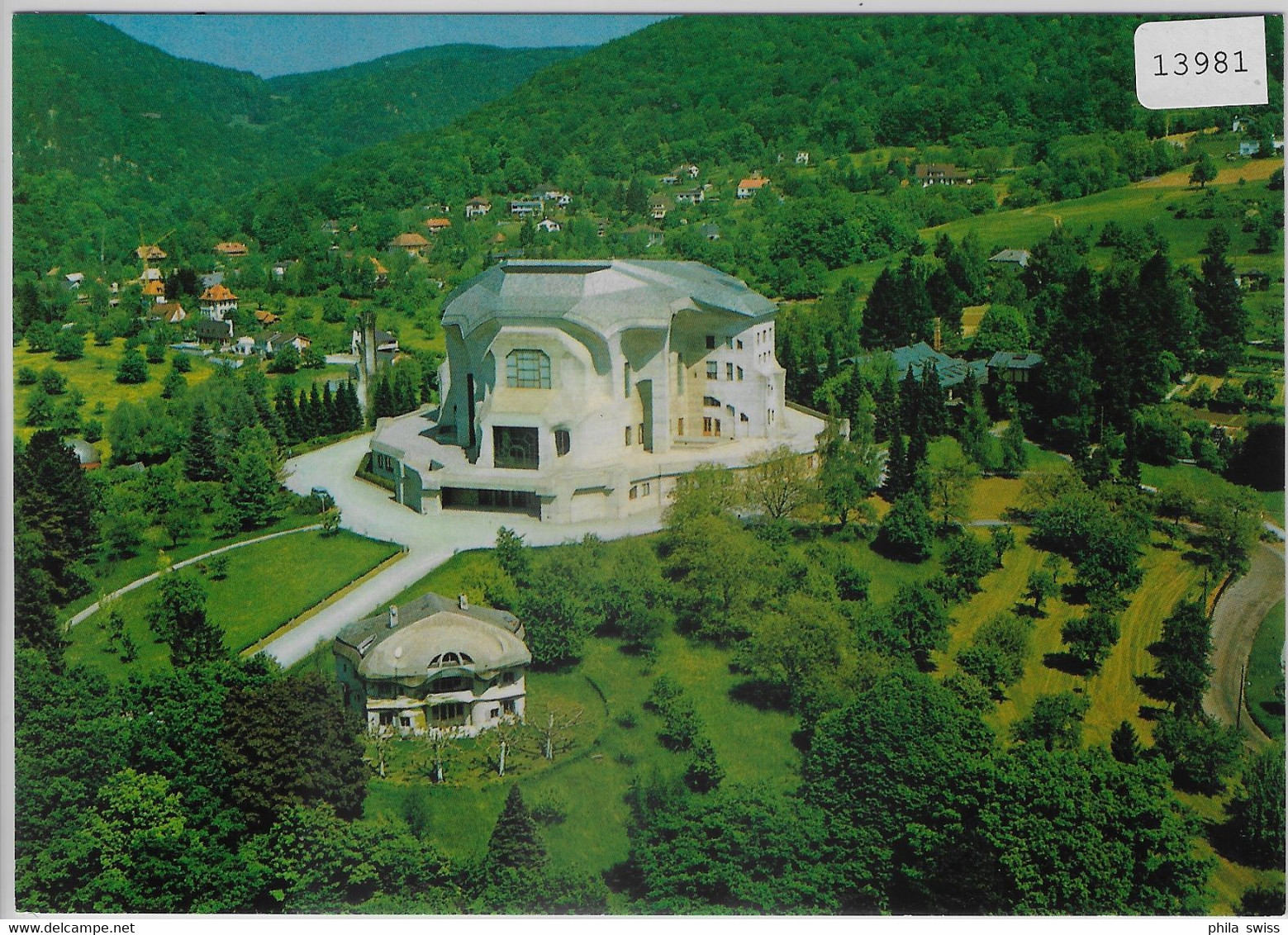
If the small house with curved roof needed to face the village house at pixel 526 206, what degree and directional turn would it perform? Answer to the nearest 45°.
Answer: approximately 180°

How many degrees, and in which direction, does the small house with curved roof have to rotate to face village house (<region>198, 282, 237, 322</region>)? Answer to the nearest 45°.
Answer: approximately 180°

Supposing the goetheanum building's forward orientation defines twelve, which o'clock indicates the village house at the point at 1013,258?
The village house is roughly at 7 o'clock from the goetheanum building.

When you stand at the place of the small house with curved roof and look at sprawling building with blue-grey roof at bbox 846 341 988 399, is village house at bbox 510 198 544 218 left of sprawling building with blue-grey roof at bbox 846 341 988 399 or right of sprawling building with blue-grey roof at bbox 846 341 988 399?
left

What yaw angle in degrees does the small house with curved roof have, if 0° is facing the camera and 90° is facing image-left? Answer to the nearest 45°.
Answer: approximately 0°

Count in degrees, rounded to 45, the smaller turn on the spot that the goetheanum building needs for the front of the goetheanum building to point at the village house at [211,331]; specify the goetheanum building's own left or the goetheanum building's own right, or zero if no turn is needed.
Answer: approximately 90° to the goetheanum building's own right

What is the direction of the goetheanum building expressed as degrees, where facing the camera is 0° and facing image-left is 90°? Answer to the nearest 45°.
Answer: approximately 45°

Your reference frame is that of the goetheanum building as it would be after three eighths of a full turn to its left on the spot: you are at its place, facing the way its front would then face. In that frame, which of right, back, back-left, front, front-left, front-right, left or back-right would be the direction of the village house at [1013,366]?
front

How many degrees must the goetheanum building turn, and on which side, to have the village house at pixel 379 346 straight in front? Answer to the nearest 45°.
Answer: approximately 90° to its right
